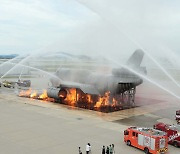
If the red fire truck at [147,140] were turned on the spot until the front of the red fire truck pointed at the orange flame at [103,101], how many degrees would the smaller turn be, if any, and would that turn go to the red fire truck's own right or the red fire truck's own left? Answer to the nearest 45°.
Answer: approximately 45° to the red fire truck's own right

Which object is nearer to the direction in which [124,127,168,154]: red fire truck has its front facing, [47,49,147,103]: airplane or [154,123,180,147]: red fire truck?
the airplane

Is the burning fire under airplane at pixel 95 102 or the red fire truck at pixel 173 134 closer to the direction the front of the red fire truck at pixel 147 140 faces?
the burning fire under airplane

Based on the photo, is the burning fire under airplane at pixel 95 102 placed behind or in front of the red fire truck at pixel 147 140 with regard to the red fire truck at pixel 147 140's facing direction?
in front

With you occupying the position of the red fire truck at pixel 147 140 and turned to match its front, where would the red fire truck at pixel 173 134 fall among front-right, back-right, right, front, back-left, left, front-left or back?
right

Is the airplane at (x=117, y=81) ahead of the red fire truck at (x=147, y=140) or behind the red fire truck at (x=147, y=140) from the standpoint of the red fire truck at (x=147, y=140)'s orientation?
ahead

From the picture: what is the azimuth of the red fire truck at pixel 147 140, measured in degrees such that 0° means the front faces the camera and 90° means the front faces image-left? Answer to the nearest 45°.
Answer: approximately 135°
